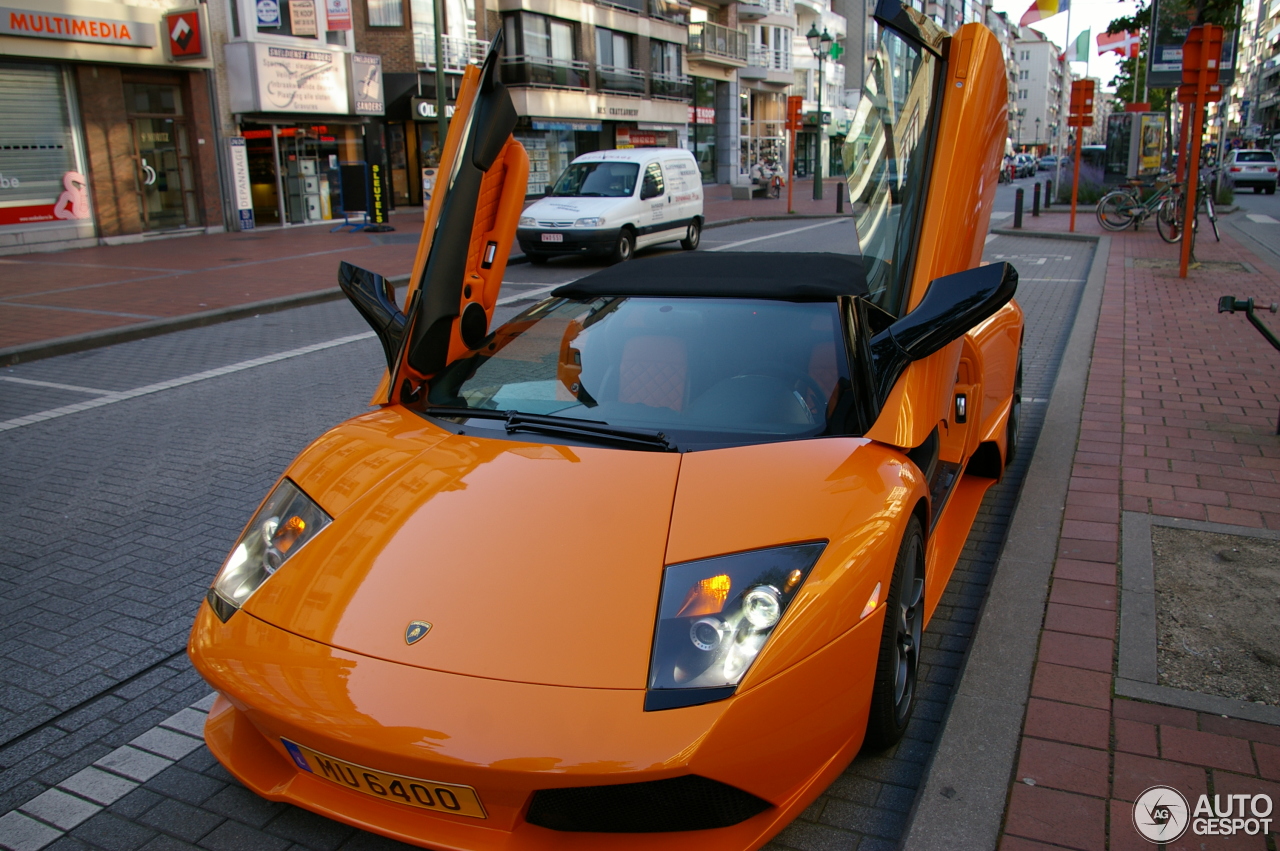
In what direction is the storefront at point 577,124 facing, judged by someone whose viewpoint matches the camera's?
facing the viewer and to the right of the viewer

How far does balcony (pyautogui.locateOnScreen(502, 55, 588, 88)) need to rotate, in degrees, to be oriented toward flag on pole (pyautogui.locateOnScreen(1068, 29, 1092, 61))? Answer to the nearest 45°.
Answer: approximately 45° to its left

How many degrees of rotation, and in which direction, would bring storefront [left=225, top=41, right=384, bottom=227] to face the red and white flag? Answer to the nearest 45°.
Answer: approximately 45° to its left

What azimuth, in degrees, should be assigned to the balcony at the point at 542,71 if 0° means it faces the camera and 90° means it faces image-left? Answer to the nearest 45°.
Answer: approximately 315°

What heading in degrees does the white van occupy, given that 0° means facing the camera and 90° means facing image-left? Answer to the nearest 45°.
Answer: approximately 45°

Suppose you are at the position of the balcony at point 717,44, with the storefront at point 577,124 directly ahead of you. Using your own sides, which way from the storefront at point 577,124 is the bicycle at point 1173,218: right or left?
left

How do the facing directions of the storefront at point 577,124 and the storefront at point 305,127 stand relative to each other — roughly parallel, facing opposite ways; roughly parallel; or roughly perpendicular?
roughly parallel

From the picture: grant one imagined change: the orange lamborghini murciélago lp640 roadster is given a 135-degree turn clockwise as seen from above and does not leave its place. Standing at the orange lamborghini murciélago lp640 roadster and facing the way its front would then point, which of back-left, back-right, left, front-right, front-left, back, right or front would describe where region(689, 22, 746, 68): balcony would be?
front

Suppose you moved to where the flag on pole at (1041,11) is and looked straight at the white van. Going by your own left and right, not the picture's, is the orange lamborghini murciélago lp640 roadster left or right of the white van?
left

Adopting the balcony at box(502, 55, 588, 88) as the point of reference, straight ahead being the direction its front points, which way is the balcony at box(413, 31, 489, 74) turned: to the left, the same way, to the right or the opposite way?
the same way

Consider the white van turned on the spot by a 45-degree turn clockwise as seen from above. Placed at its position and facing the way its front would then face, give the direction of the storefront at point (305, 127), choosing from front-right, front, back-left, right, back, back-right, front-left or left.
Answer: front-right

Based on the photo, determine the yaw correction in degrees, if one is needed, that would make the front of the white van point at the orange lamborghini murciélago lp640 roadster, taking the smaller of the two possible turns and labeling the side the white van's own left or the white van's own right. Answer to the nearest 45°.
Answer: approximately 45° to the white van's own left

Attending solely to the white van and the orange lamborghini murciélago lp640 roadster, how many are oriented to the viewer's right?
0

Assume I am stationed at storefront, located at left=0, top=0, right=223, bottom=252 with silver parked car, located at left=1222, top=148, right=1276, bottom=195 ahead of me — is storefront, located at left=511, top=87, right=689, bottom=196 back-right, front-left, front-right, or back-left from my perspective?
front-left

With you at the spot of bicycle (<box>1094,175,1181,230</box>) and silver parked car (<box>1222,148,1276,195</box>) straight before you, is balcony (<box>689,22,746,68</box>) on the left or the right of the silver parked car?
left

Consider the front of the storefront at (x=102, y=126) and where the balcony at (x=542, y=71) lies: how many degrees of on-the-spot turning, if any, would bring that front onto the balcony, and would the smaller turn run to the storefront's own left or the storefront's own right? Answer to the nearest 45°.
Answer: approximately 90° to the storefront's own left

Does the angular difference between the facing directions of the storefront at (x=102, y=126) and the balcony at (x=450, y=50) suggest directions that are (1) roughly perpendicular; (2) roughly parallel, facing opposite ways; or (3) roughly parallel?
roughly parallel

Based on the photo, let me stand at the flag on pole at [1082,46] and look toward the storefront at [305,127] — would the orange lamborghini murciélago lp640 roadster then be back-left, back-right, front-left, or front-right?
front-left

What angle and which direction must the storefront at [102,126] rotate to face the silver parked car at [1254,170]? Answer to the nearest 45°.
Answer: approximately 45° to its left

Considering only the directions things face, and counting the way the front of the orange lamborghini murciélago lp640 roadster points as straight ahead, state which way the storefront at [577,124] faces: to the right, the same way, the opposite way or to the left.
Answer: to the left
